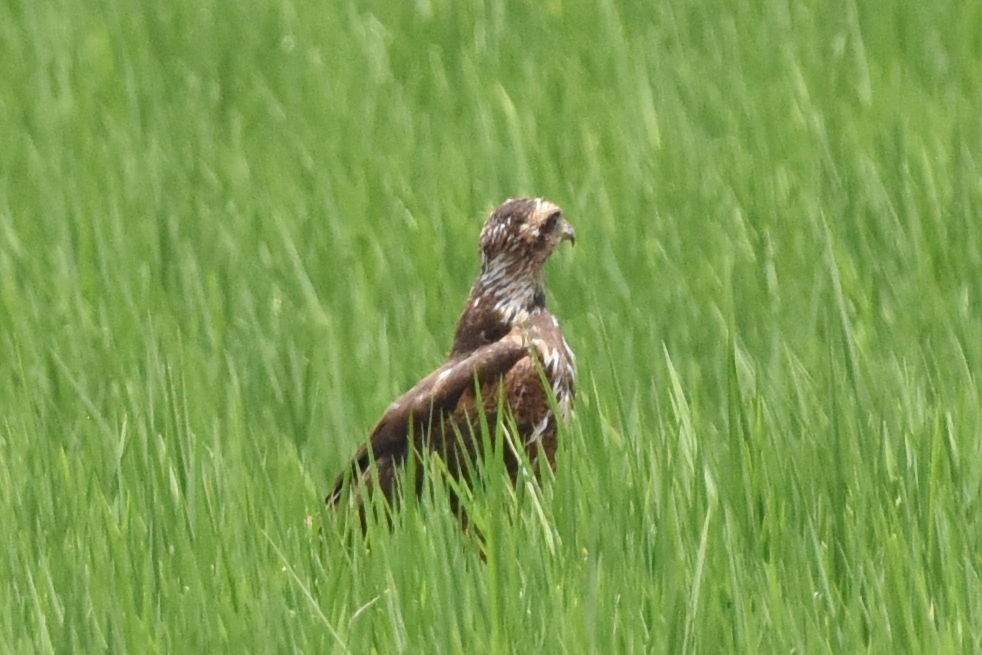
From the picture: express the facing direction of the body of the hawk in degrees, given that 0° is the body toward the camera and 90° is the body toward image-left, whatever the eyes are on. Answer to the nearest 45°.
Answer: approximately 270°
